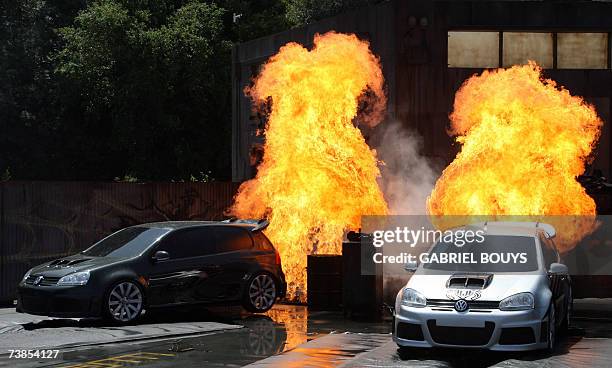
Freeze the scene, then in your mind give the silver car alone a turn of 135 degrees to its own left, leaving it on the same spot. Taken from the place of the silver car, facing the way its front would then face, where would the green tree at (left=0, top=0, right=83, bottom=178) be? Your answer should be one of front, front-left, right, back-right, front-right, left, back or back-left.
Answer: left

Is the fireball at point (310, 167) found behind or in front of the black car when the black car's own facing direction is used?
behind

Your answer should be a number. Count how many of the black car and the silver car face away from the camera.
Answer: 0

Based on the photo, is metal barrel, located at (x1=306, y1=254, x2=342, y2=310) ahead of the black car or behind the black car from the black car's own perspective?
behind

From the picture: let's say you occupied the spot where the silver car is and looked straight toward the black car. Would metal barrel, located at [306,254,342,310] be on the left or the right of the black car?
right

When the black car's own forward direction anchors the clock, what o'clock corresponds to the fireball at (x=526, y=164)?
The fireball is roughly at 7 o'clock from the black car.

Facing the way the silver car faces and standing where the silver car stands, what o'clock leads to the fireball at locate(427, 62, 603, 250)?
The fireball is roughly at 6 o'clock from the silver car.

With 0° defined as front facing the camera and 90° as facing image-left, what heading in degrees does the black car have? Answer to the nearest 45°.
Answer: approximately 45°

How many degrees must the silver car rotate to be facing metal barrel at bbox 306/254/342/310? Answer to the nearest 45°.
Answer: approximately 135° to its right
